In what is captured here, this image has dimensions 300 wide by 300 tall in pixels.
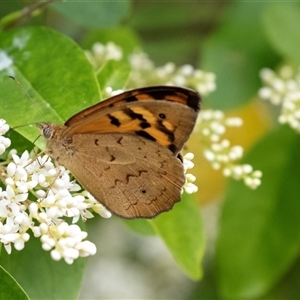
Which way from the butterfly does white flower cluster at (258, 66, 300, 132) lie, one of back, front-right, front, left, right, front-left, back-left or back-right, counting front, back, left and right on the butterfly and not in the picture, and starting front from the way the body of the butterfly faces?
back-right

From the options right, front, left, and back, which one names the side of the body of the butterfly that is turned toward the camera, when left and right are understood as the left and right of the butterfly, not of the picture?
left

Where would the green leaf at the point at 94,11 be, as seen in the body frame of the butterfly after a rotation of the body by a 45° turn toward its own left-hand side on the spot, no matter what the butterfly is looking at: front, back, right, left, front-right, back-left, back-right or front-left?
back-right

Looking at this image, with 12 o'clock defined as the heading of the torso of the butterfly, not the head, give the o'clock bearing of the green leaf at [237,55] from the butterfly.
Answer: The green leaf is roughly at 4 o'clock from the butterfly.
